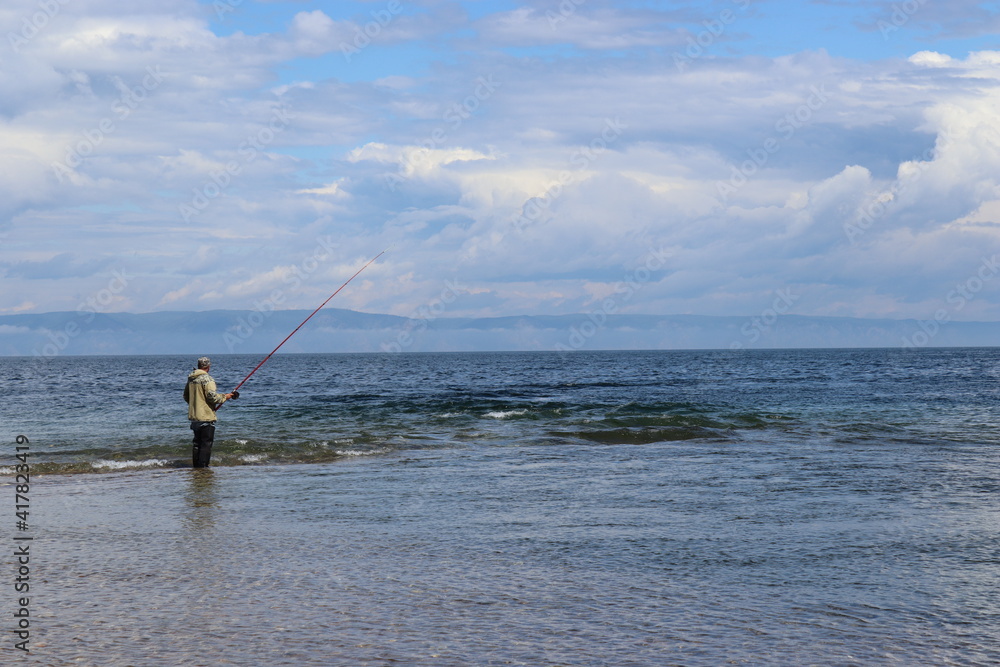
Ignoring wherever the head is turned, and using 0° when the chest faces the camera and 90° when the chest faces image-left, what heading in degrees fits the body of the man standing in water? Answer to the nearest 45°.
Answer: approximately 225°
